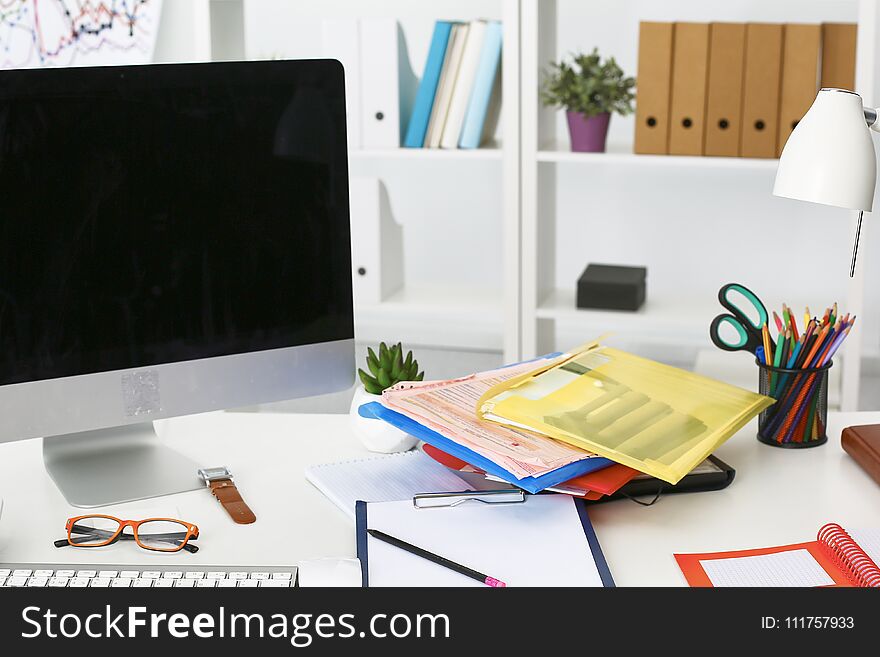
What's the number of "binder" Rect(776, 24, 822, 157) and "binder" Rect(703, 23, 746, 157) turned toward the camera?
2

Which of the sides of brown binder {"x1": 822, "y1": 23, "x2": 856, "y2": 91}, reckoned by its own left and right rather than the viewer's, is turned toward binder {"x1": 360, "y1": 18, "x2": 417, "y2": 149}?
right

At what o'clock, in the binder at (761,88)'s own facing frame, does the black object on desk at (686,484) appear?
The black object on desk is roughly at 12 o'clock from the binder.

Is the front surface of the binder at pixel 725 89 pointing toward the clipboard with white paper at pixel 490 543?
yes

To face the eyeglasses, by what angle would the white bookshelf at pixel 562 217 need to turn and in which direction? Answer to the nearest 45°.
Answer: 0° — it already faces it

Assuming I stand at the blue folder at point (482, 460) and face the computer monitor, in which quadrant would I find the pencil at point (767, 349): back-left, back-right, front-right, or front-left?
back-right

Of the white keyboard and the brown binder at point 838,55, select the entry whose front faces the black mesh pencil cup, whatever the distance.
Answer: the brown binder

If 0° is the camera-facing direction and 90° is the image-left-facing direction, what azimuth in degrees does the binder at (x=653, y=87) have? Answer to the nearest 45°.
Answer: approximately 0°
